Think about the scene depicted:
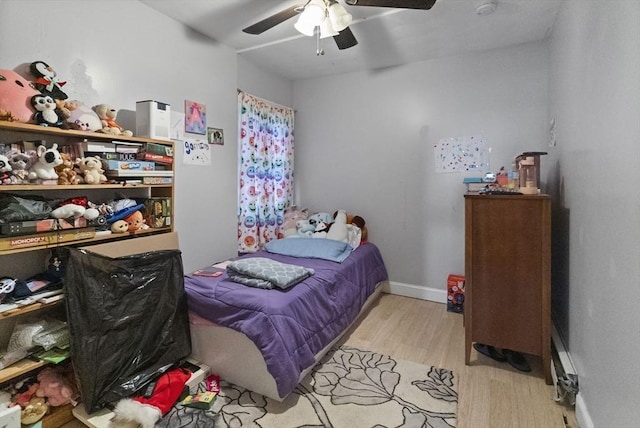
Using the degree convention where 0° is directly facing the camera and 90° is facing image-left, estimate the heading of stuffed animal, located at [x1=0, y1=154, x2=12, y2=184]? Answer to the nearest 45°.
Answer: approximately 315°

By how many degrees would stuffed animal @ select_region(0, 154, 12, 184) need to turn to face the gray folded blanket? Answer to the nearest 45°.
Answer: approximately 45° to its left

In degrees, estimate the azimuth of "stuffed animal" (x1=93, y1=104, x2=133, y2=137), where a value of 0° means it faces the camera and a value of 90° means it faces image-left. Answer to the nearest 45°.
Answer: approximately 315°

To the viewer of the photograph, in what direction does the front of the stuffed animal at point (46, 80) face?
facing the viewer and to the right of the viewer
